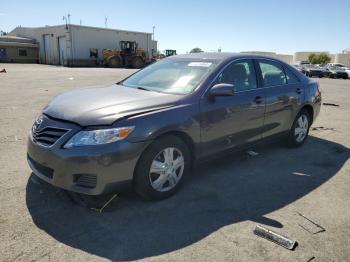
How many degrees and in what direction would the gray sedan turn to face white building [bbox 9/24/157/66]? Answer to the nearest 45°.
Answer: approximately 135° to its right

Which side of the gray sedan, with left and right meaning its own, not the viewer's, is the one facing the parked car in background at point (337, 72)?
back

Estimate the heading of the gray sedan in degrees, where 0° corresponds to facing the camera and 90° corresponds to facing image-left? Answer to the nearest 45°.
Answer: approximately 45°

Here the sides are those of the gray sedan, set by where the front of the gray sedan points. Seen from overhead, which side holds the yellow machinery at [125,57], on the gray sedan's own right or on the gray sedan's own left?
on the gray sedan's own right

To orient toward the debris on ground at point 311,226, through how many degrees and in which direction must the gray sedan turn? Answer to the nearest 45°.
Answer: approximately 90° to its left
